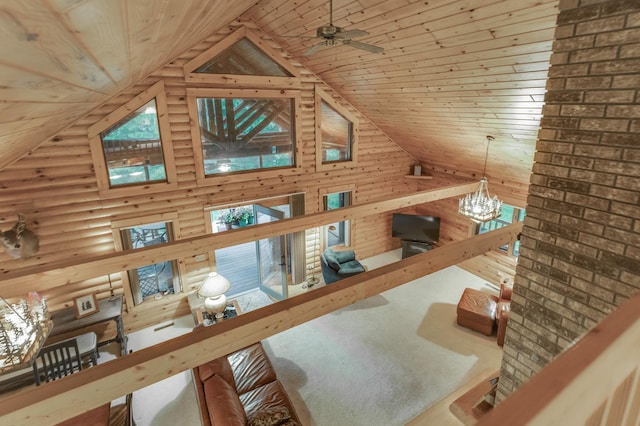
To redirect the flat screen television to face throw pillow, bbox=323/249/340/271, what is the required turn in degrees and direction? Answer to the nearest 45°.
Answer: approximately 45° to its right

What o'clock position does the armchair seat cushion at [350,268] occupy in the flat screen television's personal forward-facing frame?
The armchair seat cushion is roughly at 1 o'clock from the flat screen television.

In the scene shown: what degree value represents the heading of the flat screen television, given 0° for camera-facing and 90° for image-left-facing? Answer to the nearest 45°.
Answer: approximately 0°

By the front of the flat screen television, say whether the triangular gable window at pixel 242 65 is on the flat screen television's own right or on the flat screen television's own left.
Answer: on the flat screen television's own right

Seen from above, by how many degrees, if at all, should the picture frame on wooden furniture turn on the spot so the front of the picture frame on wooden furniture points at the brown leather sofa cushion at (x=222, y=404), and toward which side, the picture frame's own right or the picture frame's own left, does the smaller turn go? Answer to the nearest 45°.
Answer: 0° — it already faces it

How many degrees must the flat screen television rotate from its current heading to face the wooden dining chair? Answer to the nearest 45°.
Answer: approximately 45° to its right
